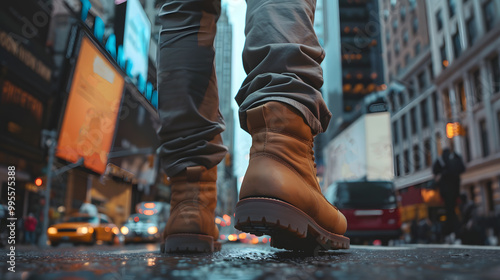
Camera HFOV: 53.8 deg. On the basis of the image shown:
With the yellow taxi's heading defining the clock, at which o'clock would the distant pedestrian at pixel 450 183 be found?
The distant pedestrian is roughly at 9 o'clock from the yellow taxi.

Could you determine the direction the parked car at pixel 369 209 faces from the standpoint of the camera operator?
facing away from the viewer

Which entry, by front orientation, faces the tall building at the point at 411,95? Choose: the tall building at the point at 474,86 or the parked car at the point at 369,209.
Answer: the parked car

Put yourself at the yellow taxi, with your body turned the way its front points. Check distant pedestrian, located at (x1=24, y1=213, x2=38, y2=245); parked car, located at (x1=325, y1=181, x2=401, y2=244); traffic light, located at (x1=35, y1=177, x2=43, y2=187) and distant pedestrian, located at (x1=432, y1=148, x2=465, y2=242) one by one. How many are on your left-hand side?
2

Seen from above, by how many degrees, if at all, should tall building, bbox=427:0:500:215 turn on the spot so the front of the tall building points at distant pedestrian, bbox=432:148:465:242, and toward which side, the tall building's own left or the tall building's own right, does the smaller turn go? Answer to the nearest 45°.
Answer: approximately 45° to the tall building's own left

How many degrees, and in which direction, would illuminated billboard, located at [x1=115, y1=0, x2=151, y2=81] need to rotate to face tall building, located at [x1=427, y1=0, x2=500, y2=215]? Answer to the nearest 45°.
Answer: approximately 45° to its left

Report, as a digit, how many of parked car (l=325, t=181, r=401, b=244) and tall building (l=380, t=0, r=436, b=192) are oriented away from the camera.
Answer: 1
